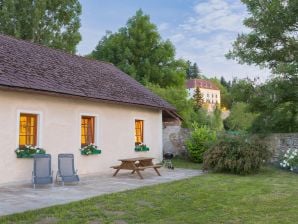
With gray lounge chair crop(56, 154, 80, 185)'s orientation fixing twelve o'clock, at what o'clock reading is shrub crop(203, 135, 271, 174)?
The shrub is roughly at 10 o'clock from the gray lounge chair.

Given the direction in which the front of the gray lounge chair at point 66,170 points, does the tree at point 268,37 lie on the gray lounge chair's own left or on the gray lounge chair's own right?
on the gray lounge chair's own left

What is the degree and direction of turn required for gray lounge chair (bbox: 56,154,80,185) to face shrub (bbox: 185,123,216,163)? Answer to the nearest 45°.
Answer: approximately 90° to its left

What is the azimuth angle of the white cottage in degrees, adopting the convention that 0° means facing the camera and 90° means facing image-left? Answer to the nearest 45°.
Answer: approximately 315°

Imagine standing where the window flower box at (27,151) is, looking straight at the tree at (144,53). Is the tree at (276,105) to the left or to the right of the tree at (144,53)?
right

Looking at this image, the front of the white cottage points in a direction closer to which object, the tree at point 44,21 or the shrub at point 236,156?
the shrub

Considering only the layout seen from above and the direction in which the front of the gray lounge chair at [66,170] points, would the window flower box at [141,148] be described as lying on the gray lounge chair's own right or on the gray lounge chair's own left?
on the gray lounge chair's own left

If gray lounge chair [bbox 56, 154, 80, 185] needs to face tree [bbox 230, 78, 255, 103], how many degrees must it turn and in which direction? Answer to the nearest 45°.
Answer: approximately 90° to its left

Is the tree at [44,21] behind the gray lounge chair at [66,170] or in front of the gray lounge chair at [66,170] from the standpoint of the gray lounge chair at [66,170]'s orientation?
behind
